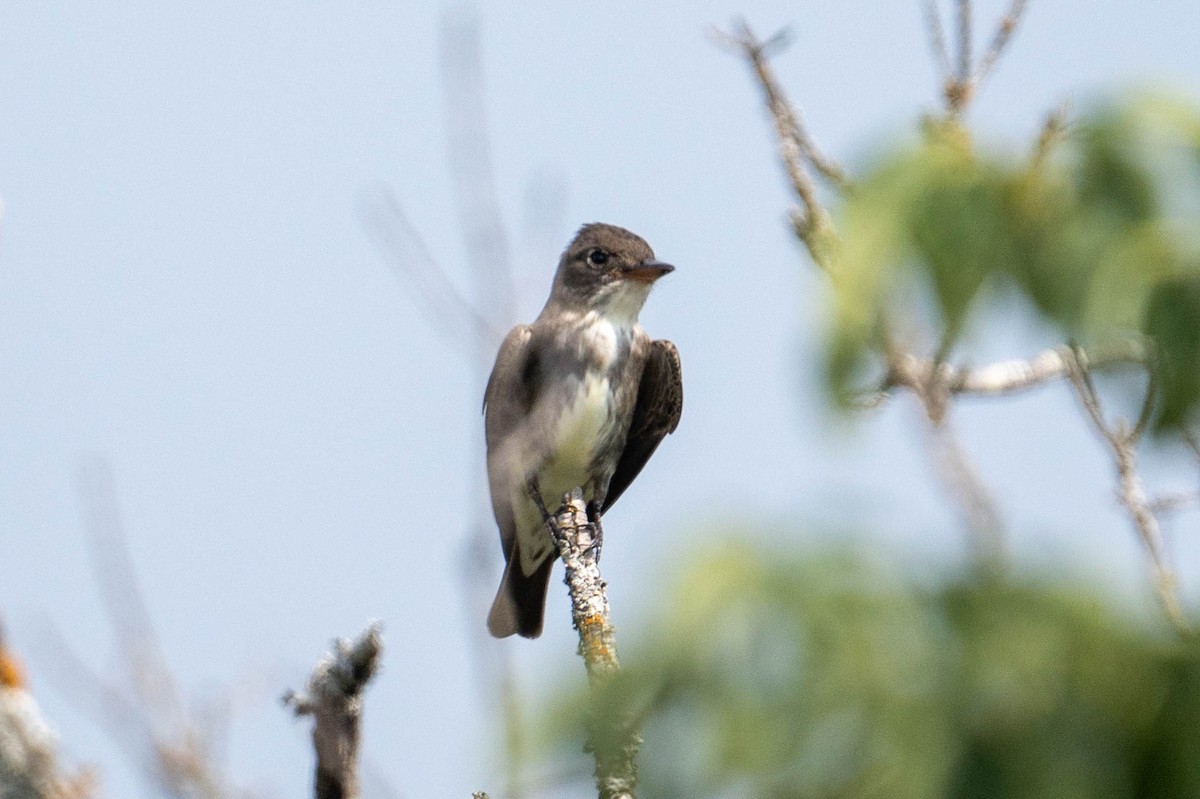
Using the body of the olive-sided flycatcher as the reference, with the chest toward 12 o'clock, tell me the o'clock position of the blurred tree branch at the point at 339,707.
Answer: The blurred tree branch is roughly at 2 o'clock from the olive-sided flycatcher.

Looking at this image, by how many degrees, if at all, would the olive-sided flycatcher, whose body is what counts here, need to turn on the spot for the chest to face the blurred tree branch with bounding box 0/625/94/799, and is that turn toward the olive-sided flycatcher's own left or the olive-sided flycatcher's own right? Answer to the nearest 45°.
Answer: approximately 45° to the olive-sided flycatcher's own right

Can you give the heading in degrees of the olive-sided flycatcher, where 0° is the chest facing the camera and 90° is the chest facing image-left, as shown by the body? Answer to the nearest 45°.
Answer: approximately 315°
